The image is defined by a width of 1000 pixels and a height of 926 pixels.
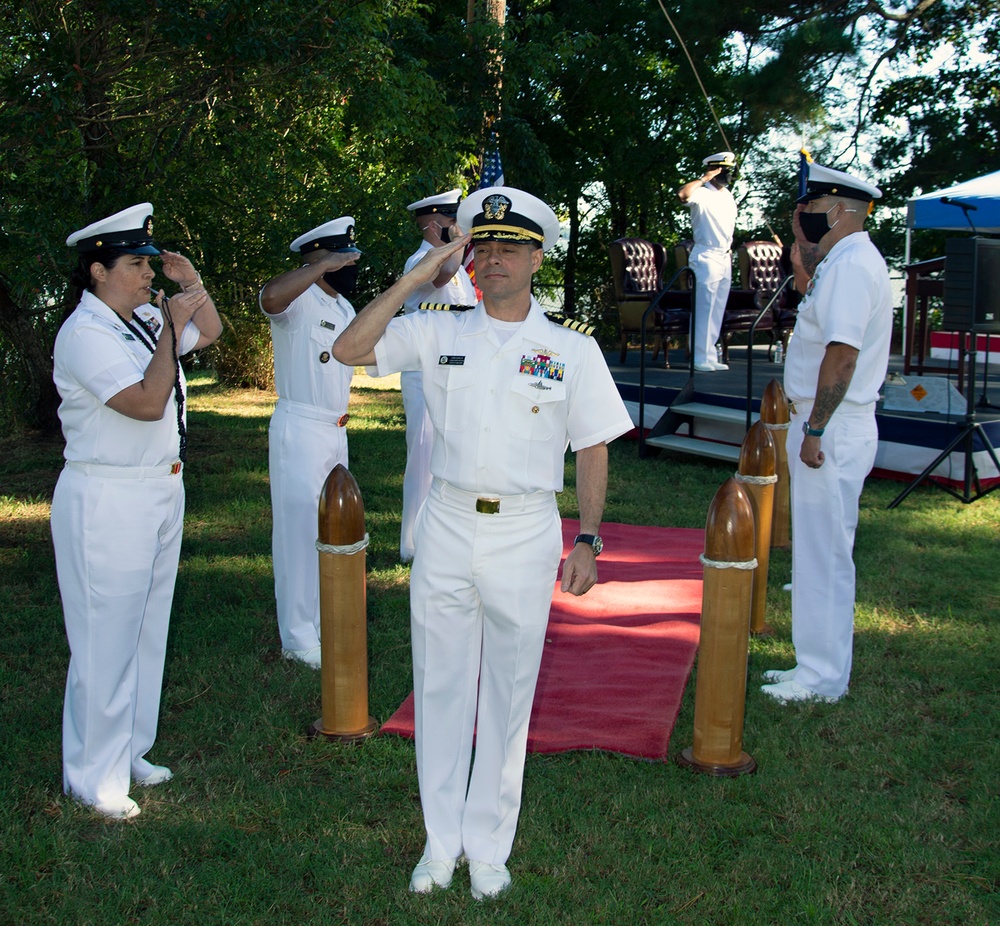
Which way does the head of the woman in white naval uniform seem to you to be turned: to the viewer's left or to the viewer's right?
to the viewer's right

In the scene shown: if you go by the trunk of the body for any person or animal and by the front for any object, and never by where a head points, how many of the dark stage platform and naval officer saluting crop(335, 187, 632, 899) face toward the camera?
2

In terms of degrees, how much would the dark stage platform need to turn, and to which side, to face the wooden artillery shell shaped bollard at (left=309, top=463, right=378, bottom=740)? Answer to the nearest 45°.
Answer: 0° — it already faces it

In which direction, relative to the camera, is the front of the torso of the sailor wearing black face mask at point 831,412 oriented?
to the viewer's left
